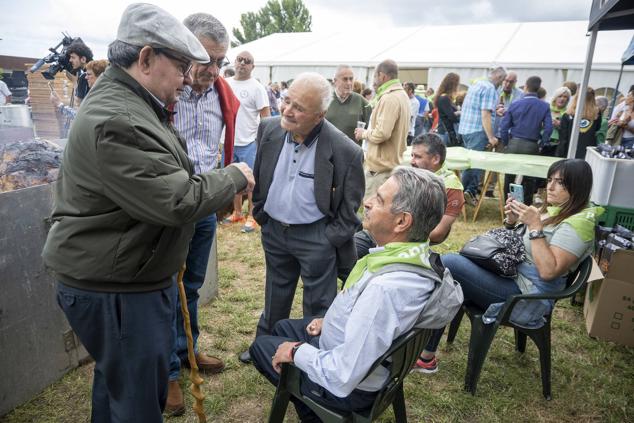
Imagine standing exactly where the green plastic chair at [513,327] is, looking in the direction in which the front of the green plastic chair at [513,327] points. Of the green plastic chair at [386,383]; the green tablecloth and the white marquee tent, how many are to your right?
2

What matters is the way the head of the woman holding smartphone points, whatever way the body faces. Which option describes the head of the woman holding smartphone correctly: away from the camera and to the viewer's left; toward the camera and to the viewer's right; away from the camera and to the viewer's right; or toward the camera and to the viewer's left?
toward the camera and to the viewer's left

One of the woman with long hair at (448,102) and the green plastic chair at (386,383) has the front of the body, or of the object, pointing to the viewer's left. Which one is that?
the green plastic chair

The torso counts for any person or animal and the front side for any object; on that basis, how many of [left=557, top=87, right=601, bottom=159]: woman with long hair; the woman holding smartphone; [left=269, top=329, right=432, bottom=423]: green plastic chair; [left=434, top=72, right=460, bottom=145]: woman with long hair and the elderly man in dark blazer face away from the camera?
1

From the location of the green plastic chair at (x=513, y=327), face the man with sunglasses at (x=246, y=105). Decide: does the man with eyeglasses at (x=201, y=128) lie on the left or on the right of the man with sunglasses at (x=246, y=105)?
left

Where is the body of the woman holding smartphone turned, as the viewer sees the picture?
to the viewer's left

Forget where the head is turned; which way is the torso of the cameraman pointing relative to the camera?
to the viewer's left

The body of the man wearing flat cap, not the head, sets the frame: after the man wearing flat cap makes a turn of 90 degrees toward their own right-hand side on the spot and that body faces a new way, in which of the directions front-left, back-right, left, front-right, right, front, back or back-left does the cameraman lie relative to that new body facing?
back

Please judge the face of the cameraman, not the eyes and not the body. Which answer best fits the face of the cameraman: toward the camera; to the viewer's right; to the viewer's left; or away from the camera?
to the viewer's left

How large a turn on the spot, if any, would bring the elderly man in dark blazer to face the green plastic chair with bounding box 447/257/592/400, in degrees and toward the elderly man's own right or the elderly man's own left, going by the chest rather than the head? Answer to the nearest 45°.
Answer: approximately 135° to the elderly man's own left

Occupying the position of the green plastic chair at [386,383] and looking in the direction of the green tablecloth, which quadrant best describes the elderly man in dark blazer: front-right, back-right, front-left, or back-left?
front-left

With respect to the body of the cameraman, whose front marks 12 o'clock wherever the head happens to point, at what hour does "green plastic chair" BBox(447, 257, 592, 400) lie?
The green plastic chair is roughly at 8 o'clock from the cameraman.

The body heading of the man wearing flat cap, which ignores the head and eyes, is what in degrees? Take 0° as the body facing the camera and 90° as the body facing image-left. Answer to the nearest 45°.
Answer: approximately 270°

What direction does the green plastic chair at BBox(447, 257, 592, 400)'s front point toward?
to the viewer's left
